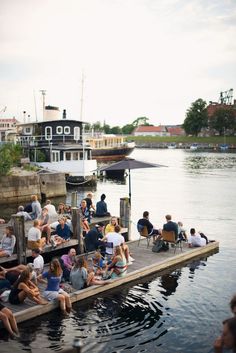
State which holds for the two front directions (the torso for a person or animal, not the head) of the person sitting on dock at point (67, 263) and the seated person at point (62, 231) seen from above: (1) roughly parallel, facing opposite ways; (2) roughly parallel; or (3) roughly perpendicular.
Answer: roughly perpendicular

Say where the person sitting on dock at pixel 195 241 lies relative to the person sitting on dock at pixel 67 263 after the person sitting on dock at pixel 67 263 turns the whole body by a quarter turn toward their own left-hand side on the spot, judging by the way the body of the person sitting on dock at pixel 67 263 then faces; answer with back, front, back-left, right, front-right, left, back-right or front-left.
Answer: front

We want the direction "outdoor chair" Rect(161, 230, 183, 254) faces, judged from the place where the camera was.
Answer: facing away from the viewer and to the right of the viewer

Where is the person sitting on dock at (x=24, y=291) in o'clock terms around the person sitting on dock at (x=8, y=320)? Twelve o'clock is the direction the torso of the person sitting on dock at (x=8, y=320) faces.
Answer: the person sitting on dock at (x=24, y=291) is roughly at 8 o'clock from the person sitting on dock at (x=8, y=320).
